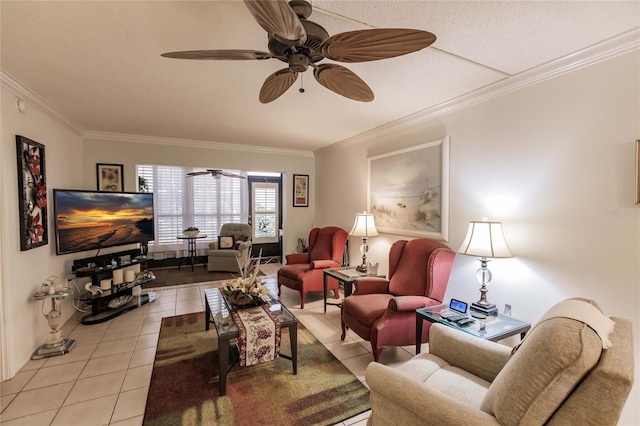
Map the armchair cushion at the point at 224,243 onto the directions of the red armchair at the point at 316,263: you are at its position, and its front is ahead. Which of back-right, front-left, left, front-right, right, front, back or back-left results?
right

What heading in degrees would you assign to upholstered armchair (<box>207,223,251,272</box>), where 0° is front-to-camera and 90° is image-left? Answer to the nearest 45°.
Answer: approximately 45°

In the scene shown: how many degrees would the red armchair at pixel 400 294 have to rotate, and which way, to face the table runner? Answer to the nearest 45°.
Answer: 0° — it already faces it

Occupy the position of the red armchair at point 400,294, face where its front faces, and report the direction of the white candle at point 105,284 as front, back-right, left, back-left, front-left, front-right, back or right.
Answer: front-right

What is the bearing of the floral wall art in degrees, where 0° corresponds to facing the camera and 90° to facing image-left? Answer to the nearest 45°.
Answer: approximately 315°

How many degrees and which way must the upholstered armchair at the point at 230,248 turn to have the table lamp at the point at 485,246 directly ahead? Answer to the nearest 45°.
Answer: approximately 90° to its left

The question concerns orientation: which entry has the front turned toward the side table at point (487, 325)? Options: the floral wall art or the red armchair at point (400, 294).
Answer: the floral wall art

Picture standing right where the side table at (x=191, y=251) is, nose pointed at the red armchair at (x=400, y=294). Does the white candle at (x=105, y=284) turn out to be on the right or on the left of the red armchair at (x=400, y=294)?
right

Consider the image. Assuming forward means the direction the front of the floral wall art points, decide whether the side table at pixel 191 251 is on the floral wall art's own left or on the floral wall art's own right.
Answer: on the floral wall art's own left

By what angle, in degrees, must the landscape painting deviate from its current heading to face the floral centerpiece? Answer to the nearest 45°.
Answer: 0° — it already faces it

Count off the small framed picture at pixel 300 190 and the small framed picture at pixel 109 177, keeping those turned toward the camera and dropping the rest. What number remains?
2

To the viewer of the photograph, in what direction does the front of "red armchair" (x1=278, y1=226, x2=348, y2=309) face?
facing the viewer and to the left of the viewer

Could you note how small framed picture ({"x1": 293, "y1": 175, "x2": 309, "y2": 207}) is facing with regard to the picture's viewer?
facing the viewer

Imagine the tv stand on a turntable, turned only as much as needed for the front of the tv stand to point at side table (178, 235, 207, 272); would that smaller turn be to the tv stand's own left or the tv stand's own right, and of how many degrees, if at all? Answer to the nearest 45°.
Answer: approximately 90° to the tv stand's own left

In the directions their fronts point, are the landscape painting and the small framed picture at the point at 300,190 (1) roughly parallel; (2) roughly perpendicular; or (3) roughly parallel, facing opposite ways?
roughly perpendicular

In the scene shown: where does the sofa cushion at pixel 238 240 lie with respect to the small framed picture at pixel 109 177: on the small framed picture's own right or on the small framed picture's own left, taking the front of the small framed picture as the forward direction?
on the small framed picture's own left

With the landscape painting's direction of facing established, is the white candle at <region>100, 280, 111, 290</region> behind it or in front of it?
in front
